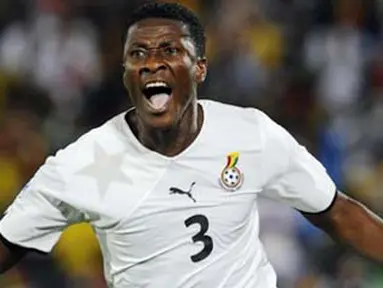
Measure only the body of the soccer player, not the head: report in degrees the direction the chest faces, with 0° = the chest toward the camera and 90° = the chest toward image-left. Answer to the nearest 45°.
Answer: approximately 0°
